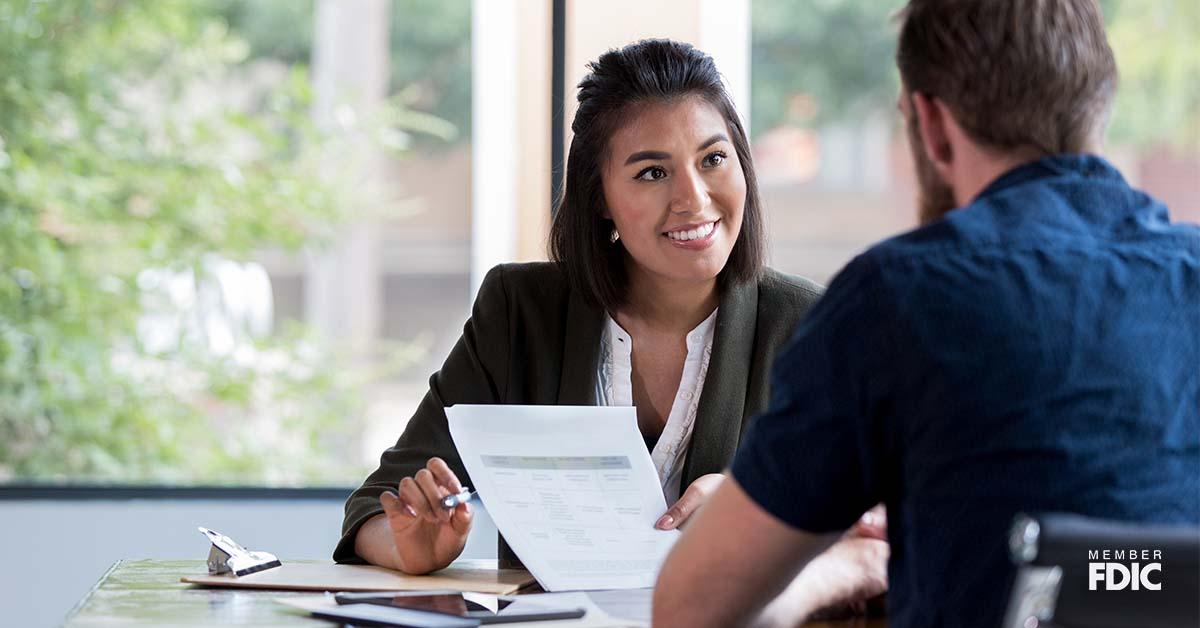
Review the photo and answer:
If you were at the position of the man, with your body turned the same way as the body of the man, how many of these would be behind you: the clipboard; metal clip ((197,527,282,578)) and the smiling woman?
0

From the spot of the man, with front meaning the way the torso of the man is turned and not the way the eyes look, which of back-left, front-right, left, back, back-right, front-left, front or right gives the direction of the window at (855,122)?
front-right

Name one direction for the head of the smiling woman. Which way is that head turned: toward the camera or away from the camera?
toward the camera

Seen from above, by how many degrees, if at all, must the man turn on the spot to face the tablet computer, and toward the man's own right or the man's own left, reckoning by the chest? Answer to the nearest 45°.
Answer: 0° — they already face it

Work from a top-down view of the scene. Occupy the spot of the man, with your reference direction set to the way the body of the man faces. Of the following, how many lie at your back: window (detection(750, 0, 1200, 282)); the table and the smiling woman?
0

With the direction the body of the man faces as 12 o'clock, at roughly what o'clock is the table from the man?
The table is roughly at 11 o'clock from the man.

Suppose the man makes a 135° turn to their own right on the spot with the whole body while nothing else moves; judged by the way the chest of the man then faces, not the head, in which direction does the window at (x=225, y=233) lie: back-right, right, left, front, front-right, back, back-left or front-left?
back-left

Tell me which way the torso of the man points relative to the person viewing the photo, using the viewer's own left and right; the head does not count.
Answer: facing away from the viewer and to the left of the viewer

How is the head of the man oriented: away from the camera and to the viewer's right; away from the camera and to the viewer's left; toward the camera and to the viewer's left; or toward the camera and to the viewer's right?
away from the camera and to the viewer's left
